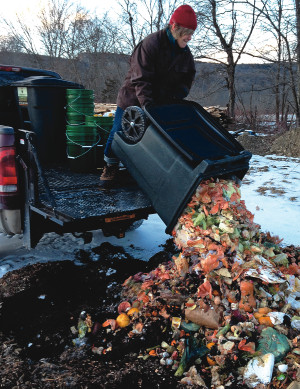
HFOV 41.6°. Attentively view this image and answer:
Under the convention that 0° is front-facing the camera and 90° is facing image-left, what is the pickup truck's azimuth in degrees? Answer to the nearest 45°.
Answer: approximately 135°

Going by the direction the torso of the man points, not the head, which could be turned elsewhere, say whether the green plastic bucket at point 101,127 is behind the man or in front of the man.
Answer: behind

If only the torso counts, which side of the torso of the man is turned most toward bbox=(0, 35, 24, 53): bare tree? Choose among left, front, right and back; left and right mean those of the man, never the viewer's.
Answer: back

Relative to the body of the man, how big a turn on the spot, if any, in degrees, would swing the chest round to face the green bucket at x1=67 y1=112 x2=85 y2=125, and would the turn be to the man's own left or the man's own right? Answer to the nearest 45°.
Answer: approximately 180°

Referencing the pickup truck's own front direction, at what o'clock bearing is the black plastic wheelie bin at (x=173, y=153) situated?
The black plastic wheelie bin is roughly at 5 o'clock from the pickup truck.

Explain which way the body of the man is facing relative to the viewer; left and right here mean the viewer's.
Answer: facing the viewer and to the right of the viewer

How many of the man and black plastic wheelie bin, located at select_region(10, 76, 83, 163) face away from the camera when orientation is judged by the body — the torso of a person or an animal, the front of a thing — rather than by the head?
0

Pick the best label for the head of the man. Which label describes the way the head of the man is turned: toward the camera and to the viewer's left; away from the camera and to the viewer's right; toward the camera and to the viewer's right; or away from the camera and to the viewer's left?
toward the camera and to the viewer's right

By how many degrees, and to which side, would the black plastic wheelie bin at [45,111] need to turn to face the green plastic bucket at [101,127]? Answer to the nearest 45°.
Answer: approximately 90° to its left

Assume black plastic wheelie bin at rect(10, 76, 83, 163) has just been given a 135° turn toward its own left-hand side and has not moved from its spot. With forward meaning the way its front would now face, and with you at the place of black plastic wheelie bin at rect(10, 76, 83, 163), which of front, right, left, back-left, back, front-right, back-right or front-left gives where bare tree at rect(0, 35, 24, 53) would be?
left

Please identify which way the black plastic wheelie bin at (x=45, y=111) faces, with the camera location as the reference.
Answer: facing the viewer and to the left of the viewer

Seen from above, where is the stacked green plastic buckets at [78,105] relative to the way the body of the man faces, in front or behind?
behind

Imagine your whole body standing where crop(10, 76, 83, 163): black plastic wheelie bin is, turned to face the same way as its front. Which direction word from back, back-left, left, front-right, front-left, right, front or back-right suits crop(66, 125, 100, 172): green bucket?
left
